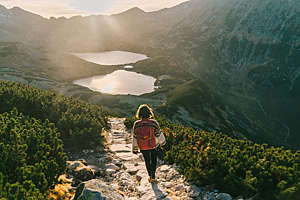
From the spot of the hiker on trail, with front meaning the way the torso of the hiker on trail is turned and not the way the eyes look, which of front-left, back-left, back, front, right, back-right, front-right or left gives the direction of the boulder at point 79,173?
left

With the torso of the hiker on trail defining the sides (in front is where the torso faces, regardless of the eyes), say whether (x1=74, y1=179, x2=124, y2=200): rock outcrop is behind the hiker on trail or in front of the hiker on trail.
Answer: behind

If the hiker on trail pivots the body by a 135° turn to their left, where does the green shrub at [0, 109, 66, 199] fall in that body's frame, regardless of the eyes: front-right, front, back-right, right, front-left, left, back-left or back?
front

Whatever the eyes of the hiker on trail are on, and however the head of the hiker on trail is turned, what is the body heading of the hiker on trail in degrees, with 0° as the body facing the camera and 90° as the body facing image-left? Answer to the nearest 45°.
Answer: approximately 180°

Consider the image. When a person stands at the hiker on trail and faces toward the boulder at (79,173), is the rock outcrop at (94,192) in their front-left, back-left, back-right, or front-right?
front-left
